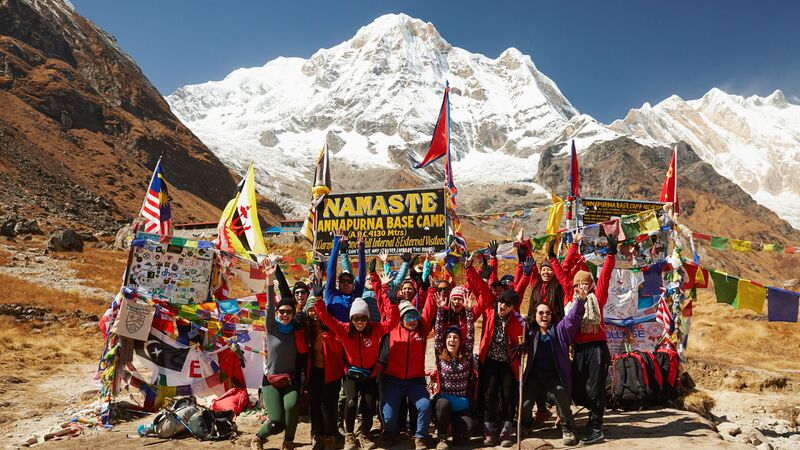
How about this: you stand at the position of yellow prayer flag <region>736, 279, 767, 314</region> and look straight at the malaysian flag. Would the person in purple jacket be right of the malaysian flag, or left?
left

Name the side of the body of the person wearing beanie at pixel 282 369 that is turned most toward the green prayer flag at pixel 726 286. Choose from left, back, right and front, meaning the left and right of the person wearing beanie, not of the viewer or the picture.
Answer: left

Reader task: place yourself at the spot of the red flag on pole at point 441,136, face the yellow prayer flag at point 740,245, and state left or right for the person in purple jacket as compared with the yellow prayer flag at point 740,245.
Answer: right

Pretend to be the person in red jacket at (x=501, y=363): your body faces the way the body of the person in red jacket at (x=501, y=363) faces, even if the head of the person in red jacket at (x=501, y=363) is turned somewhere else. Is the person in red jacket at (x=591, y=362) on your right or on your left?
on your left

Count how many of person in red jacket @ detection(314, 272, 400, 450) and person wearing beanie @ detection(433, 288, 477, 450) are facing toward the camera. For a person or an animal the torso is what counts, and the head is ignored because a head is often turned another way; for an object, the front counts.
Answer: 2

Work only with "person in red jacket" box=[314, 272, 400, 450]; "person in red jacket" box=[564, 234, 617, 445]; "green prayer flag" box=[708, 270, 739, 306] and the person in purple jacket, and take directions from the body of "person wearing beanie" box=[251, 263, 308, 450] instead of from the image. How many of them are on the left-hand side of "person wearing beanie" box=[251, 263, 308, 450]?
4

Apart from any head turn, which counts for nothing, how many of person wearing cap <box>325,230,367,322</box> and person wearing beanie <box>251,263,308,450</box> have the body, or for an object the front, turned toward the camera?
2

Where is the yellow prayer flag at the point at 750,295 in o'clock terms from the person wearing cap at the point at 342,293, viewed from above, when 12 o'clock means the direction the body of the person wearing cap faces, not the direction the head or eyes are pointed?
The yellow prayer flag is roughly at 9 o'clock from the person wearing cap.
